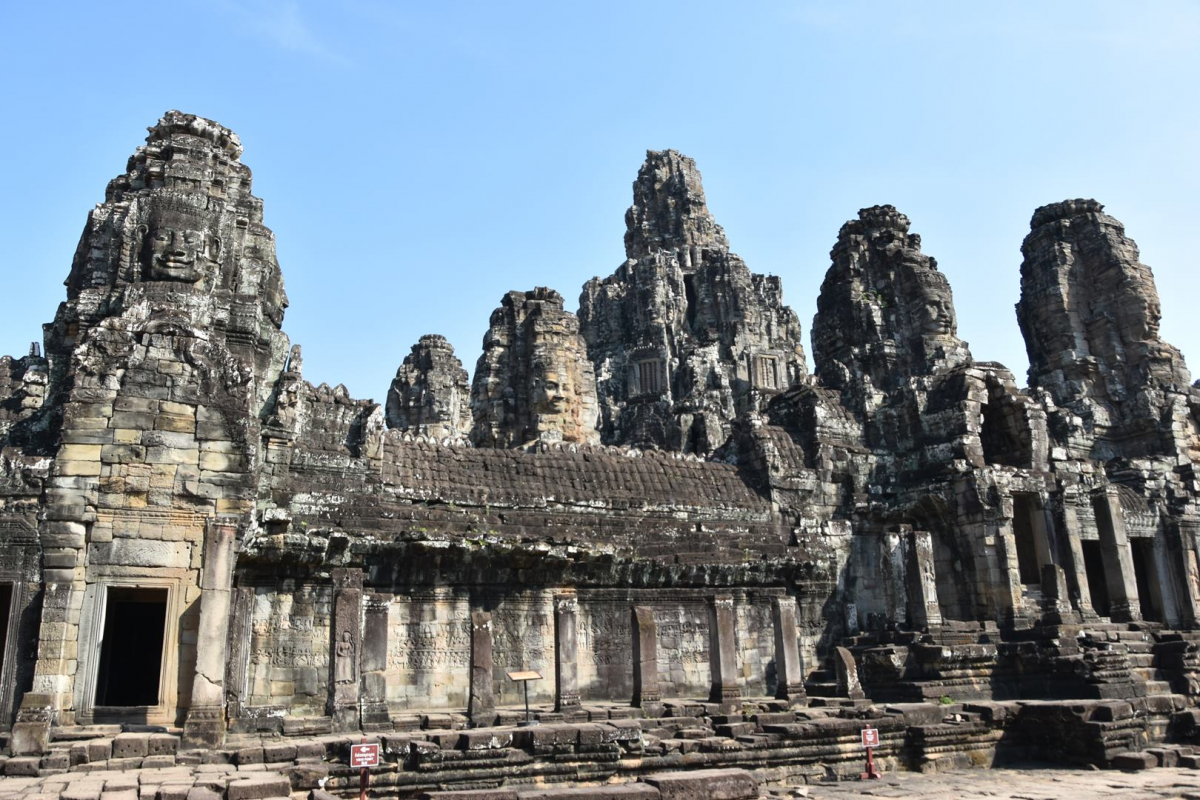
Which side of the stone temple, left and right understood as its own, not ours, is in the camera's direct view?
front

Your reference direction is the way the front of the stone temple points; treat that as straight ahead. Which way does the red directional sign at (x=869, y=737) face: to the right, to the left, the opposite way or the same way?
the same way

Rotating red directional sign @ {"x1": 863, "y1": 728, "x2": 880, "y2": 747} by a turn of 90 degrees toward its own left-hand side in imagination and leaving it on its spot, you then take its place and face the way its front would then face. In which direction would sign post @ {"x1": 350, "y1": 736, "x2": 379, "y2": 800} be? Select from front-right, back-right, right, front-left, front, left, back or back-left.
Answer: back-right

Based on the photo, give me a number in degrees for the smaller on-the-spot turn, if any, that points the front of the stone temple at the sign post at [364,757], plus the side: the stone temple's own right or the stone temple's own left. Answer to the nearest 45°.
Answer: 0° — it already faces it

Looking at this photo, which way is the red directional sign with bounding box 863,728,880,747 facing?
toward the camera
